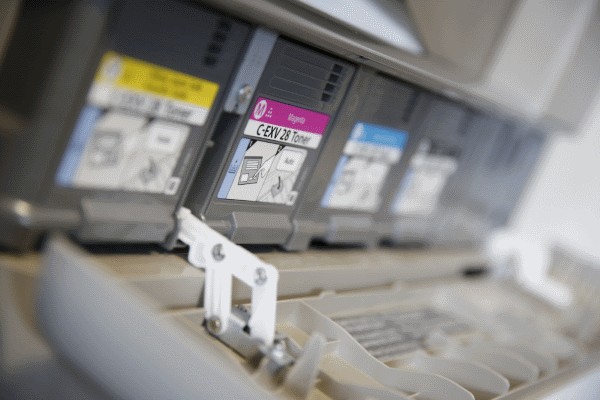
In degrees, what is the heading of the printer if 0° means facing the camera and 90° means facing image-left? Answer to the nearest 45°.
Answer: approximately 315°
